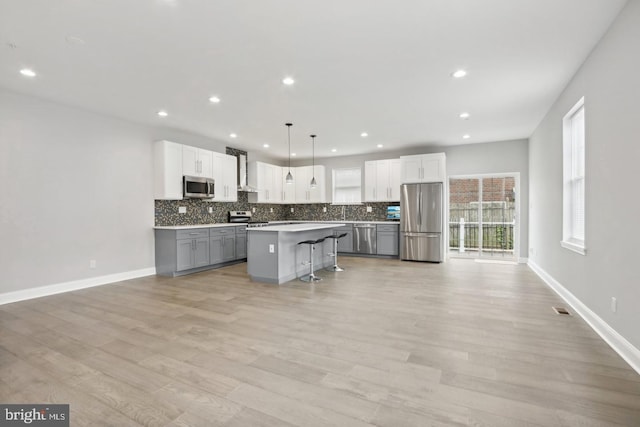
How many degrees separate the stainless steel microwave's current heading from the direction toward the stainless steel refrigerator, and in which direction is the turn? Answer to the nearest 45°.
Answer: approximately 45° to its left

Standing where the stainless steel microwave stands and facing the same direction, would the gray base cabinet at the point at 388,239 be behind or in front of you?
in front

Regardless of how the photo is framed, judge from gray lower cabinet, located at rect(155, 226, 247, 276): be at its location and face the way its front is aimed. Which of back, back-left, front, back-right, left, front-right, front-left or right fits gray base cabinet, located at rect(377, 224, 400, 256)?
front-left

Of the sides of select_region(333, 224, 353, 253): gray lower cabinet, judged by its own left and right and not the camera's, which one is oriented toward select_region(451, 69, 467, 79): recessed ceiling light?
front

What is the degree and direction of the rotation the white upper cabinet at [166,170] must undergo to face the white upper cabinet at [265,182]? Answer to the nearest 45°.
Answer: approximately 90° to its left

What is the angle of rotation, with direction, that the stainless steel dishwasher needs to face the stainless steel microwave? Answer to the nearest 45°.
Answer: approximately 45° to its right

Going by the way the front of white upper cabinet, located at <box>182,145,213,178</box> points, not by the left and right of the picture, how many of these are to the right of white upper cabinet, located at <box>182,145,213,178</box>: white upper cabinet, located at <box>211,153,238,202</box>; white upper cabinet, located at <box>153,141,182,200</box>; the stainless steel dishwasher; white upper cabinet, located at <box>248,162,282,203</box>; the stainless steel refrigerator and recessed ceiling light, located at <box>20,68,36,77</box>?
2

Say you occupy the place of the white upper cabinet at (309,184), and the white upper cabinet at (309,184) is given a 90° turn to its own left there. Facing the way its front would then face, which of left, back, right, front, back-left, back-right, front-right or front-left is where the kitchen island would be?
front-right

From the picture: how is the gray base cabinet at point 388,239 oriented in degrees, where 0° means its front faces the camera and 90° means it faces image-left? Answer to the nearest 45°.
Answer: approximately 0°

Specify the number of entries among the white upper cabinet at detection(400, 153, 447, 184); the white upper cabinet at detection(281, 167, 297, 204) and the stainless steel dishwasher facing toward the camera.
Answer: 3
